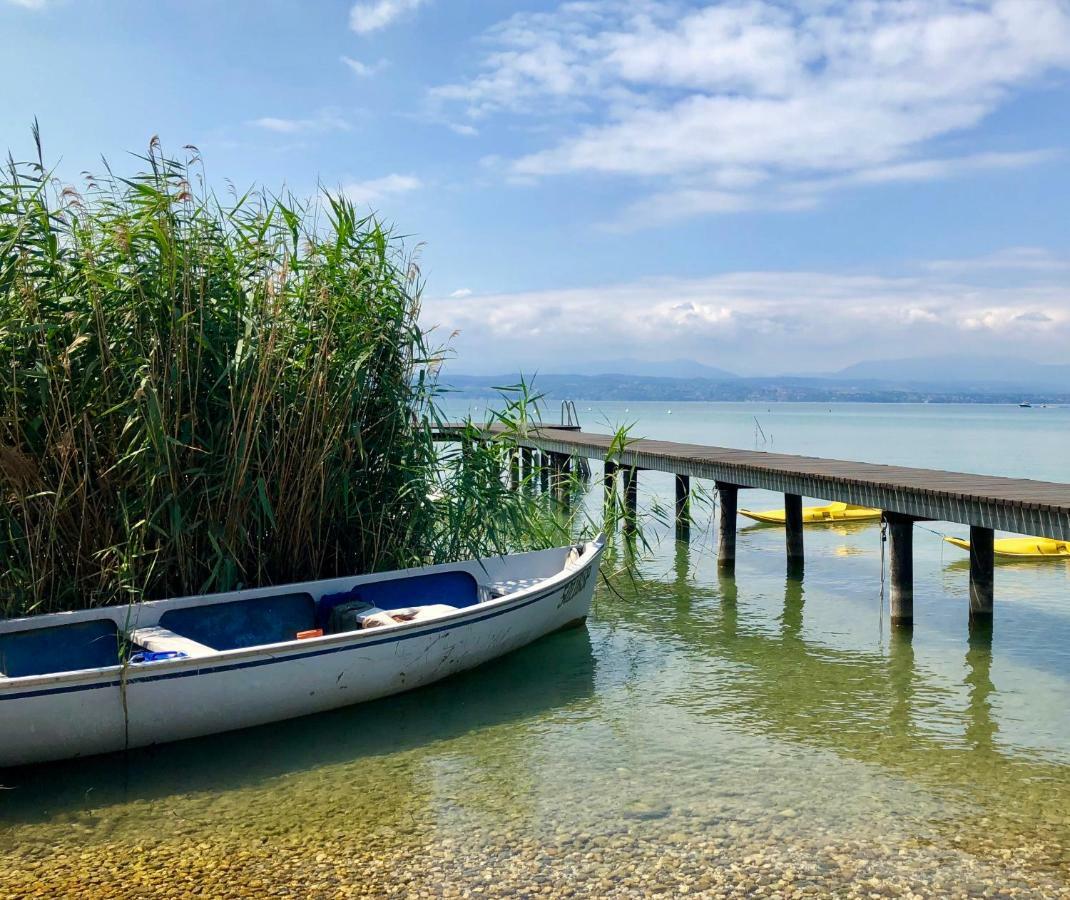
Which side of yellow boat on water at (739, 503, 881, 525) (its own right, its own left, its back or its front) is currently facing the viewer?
left

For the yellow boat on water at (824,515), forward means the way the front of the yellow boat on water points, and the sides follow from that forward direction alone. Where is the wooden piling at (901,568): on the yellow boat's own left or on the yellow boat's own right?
on the yellow boat's own left

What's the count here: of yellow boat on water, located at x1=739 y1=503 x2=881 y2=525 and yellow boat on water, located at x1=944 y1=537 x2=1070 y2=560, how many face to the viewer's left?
2

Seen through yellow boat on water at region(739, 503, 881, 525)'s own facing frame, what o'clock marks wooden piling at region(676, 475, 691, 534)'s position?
The wooden piling is roughly at 10 o'clock from the yellow boat on water.

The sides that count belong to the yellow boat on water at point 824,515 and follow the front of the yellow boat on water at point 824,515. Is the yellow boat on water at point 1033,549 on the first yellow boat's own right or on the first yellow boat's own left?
on the first yellow boat's own left

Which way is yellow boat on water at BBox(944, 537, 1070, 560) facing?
to the viewer's left

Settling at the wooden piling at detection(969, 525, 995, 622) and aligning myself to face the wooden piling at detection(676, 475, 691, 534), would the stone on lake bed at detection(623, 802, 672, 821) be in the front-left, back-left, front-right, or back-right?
back-left

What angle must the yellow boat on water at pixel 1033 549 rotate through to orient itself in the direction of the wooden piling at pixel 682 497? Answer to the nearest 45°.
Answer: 0° — it already faces it

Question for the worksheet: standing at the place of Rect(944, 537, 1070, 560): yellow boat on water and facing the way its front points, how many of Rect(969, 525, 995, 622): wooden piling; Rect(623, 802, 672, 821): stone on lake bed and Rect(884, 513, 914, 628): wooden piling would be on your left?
3
